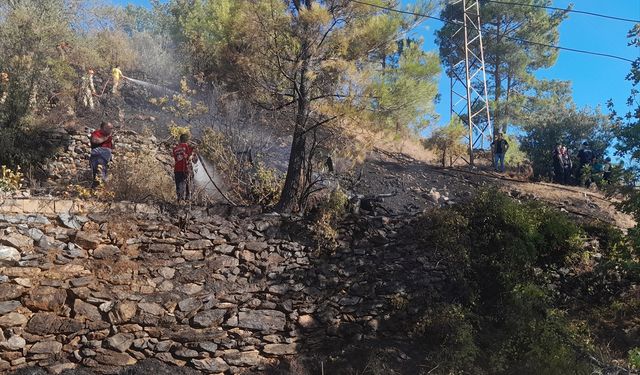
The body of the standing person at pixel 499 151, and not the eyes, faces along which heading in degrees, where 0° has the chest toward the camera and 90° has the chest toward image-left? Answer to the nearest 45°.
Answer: approximately 0°

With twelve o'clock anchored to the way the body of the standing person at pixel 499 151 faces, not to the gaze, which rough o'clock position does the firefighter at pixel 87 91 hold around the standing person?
The firefighter is roughly at 2 o'clock from the standing person.

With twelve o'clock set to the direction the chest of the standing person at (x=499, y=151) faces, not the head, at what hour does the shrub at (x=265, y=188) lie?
The shrub is roughly at 1 o'clock from the standing person.

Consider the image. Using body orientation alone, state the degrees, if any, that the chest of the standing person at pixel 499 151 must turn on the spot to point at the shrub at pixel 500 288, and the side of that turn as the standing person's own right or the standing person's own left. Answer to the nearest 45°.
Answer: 0° — they already face it

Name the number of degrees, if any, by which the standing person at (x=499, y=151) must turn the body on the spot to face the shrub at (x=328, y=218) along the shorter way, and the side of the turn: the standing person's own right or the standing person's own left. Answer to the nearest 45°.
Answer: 0° — they already face it

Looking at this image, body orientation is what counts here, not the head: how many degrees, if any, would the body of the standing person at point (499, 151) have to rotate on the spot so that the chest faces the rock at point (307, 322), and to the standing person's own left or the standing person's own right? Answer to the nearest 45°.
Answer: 0° — they already face it

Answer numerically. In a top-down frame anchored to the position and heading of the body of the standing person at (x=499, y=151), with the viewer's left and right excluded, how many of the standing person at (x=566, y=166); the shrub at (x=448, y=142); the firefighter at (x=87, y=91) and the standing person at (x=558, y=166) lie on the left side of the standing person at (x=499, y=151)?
2

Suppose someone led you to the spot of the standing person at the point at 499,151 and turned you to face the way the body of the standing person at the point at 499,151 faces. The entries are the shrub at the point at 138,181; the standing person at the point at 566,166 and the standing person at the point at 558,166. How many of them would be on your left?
2

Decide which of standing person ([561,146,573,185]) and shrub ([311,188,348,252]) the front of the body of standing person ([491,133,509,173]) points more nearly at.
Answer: the shrub

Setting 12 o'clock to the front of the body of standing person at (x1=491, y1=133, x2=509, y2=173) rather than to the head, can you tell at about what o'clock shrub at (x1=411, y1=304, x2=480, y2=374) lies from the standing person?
The shrub is roughly at 12 o'clock from the standing person.

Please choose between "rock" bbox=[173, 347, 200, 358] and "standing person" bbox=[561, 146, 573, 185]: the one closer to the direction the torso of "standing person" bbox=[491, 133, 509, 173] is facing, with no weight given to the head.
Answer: the rock

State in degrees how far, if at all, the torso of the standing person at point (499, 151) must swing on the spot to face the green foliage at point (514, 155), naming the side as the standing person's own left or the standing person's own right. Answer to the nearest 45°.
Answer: approximately 180°

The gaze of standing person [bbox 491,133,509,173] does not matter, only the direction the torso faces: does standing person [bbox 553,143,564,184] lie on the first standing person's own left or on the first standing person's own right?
on the first standing person's own left
